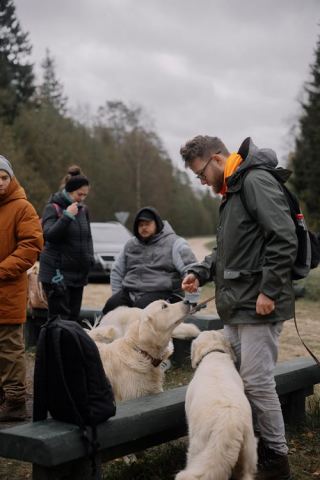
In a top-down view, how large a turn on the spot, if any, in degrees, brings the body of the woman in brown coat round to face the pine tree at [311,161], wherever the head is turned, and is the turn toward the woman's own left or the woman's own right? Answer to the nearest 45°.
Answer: approximately 180°

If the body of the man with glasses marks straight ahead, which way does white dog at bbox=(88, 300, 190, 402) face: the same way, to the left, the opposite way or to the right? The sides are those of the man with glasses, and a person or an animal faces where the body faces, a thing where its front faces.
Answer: the opposite way

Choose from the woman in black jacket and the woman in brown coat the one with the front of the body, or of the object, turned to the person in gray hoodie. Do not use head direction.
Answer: the woman in black jacket

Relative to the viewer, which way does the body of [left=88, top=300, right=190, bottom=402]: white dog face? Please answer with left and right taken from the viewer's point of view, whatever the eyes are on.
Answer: facing to the right of the viewer

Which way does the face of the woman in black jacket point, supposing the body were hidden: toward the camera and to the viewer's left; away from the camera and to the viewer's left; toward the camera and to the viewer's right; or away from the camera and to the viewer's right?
toward the camera and to the viewer's right

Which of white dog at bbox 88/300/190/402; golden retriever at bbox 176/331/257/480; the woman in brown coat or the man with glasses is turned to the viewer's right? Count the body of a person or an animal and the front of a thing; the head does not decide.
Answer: the white dog

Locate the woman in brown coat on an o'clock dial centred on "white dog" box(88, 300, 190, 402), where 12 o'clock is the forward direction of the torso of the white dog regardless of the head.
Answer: The woman in brown coat is roughly at 7 o'clock from the white dog.

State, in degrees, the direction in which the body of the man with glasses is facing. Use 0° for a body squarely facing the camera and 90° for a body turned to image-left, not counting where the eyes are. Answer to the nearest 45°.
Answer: approximately 90°

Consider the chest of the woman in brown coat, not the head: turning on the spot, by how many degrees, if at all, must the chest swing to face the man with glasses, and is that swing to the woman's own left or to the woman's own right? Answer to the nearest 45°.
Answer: approximately 90° to the woman's own left

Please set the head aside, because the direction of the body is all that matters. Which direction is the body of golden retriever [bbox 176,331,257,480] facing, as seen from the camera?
away from the camera

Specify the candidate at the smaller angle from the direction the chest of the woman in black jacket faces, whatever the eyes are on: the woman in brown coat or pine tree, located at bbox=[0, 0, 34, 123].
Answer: the woman in brown coat
